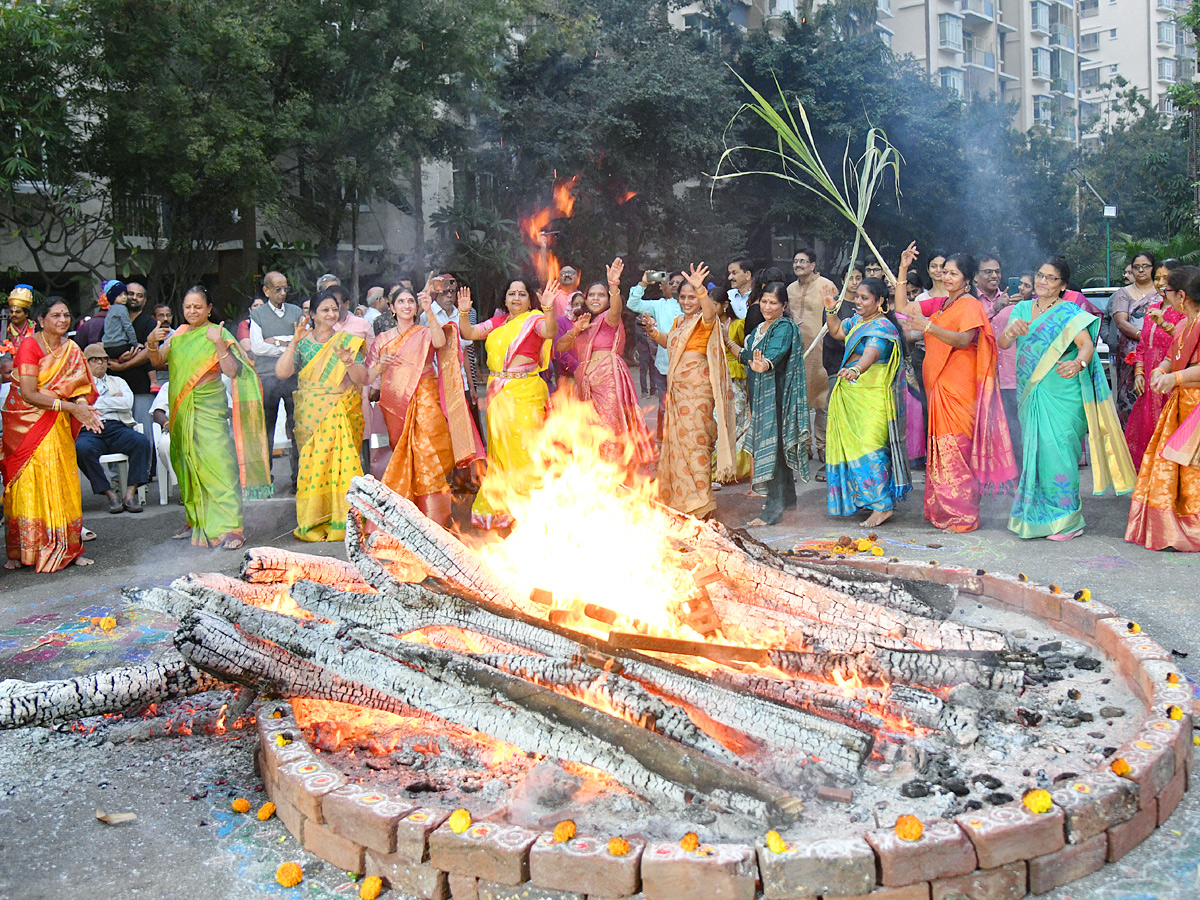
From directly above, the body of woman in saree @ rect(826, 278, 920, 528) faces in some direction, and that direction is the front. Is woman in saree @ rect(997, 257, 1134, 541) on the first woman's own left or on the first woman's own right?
on the first woman's own left

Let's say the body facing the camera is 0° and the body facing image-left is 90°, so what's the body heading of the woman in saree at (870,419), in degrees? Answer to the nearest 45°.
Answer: approximately 45°

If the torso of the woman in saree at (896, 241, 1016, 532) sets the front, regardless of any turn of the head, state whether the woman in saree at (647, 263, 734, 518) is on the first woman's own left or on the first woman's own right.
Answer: on the first woman's own right

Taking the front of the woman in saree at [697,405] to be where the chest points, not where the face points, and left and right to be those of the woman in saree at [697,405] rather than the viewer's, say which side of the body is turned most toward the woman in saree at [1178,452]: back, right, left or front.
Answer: left

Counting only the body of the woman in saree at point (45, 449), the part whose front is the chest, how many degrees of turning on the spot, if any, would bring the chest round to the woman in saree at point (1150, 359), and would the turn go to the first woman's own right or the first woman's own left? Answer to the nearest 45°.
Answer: approximately 45° to the first woman's own left

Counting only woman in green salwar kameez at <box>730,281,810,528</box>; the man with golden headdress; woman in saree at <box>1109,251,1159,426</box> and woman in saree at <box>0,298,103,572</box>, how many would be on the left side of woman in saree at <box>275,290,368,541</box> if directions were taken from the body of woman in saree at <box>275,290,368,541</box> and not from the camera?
2

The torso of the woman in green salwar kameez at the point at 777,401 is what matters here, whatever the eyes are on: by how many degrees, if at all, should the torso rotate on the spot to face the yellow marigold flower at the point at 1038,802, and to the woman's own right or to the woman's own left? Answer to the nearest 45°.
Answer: approximately 45° to the woman's own left
